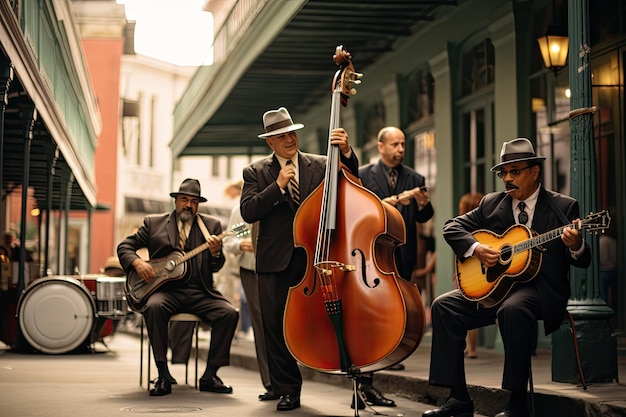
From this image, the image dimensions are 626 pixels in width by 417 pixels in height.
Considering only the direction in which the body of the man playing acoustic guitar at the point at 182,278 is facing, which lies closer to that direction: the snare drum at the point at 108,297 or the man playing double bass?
the man playing double bass

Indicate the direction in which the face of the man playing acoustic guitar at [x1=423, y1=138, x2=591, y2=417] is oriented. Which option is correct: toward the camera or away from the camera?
toward the camera

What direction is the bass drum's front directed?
toward the camera

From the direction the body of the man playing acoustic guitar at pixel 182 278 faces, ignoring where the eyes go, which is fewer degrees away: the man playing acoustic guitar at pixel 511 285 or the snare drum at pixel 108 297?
the man playing acoustic guitar

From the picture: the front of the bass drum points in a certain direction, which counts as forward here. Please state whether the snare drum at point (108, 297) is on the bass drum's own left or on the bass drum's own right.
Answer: on the bass drum's own left

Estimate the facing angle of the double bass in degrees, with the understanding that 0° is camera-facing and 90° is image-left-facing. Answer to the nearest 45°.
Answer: approximately 45°

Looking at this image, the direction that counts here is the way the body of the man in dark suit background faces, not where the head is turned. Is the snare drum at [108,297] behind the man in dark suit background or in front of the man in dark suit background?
behind

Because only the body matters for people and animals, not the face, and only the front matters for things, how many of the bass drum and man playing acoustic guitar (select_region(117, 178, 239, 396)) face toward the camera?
2

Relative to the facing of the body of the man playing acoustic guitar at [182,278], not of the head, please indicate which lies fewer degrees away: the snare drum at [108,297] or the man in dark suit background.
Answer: the man in dark suit background

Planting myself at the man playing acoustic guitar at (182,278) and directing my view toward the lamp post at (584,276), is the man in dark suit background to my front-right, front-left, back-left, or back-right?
front-left
